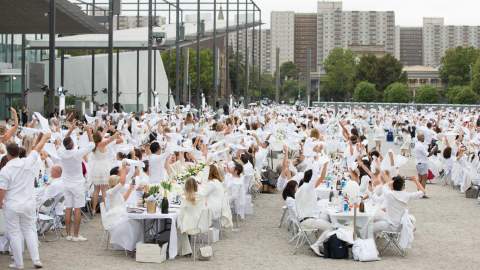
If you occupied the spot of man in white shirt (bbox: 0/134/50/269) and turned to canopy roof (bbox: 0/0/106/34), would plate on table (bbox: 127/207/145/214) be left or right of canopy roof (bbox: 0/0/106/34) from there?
right

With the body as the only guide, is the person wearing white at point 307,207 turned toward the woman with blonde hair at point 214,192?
no

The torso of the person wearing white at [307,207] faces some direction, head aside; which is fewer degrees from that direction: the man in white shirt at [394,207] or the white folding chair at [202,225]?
the man in white shirt

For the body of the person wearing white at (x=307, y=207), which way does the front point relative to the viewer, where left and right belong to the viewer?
facing away from the viewer and to the right of the viewer

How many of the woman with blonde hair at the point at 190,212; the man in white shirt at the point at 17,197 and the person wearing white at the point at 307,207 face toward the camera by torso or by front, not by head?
0

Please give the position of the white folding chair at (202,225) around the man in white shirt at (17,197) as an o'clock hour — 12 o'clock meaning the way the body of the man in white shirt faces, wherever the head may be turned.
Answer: The white folding chair is roughly at 2 o'clock from the man in white shirt.

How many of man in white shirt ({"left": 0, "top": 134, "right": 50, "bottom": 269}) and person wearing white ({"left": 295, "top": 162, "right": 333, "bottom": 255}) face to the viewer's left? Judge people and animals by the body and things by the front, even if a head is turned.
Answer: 0

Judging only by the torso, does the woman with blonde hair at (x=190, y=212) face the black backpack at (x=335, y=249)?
no

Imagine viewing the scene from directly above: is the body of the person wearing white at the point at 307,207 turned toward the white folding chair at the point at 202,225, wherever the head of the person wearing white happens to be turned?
no

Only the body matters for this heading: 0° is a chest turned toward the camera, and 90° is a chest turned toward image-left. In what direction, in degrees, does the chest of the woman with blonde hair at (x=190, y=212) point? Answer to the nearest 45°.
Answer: approximately 135°
